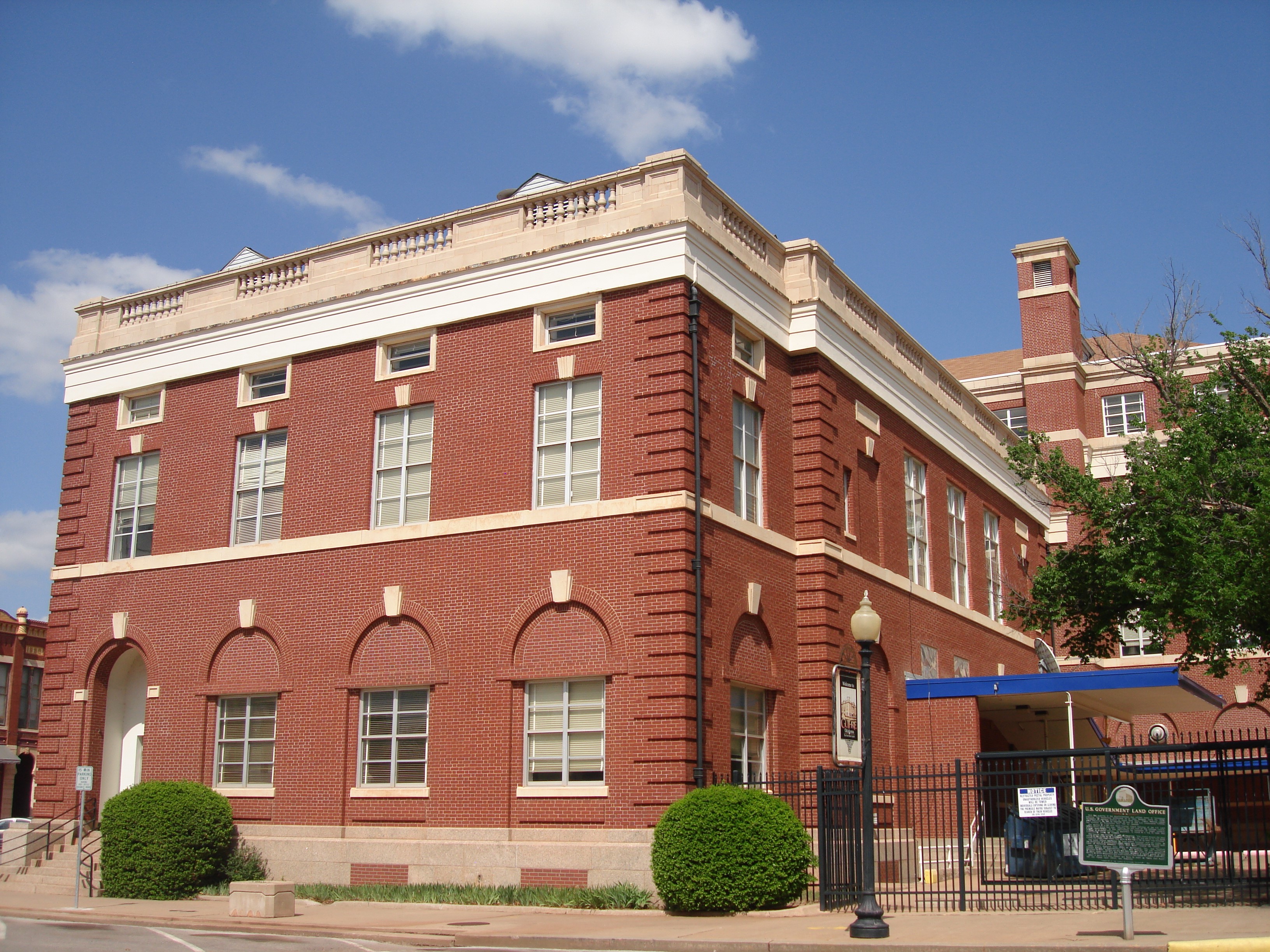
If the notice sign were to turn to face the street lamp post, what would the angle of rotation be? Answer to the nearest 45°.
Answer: approximately 45° to its right

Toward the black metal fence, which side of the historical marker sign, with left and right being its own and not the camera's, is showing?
back

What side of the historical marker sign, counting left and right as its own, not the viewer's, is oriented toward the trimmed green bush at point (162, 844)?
right

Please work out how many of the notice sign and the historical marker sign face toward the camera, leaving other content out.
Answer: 2

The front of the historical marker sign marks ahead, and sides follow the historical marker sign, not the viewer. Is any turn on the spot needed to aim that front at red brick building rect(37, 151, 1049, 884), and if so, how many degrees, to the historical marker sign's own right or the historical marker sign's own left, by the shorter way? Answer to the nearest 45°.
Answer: approximately 135° to the historical marker sign's own right

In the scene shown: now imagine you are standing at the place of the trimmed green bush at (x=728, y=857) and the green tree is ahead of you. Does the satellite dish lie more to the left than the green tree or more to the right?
left

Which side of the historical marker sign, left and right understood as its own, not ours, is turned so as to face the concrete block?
right

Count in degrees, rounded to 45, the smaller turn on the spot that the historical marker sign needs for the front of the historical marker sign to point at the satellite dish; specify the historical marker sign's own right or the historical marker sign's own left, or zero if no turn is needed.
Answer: approximately 180°

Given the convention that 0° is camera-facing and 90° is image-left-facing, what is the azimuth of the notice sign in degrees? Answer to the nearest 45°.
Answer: approximately 0°
